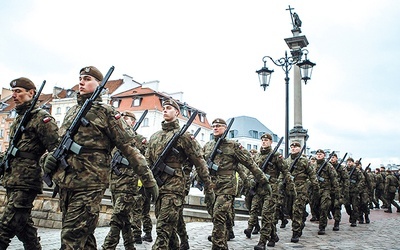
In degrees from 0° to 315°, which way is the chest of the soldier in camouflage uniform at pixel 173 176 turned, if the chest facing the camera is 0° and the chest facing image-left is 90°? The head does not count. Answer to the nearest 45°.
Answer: approximately 45°

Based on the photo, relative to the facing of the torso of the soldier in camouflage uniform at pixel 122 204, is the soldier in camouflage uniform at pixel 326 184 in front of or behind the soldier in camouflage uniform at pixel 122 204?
behind

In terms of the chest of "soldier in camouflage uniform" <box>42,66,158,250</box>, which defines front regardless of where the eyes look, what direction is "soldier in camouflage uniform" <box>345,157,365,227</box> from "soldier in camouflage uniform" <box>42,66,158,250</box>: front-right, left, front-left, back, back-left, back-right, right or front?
back

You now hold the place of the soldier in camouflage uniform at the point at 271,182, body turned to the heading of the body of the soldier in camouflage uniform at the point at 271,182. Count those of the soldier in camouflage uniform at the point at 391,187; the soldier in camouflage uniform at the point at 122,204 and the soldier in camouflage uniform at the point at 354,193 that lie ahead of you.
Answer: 1

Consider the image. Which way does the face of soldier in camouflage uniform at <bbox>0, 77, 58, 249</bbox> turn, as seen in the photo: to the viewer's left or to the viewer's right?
to the viewer's left

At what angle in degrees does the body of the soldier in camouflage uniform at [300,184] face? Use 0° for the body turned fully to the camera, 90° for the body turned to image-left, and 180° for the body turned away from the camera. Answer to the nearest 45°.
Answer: approximately 45°

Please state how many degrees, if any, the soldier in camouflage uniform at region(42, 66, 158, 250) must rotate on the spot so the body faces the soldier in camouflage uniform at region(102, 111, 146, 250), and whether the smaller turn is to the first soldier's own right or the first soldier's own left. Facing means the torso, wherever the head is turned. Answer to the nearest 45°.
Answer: approximately 135° to the first soldier's own right

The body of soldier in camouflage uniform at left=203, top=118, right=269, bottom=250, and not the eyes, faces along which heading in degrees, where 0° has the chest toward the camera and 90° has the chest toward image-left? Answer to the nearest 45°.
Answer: approximately 45°
